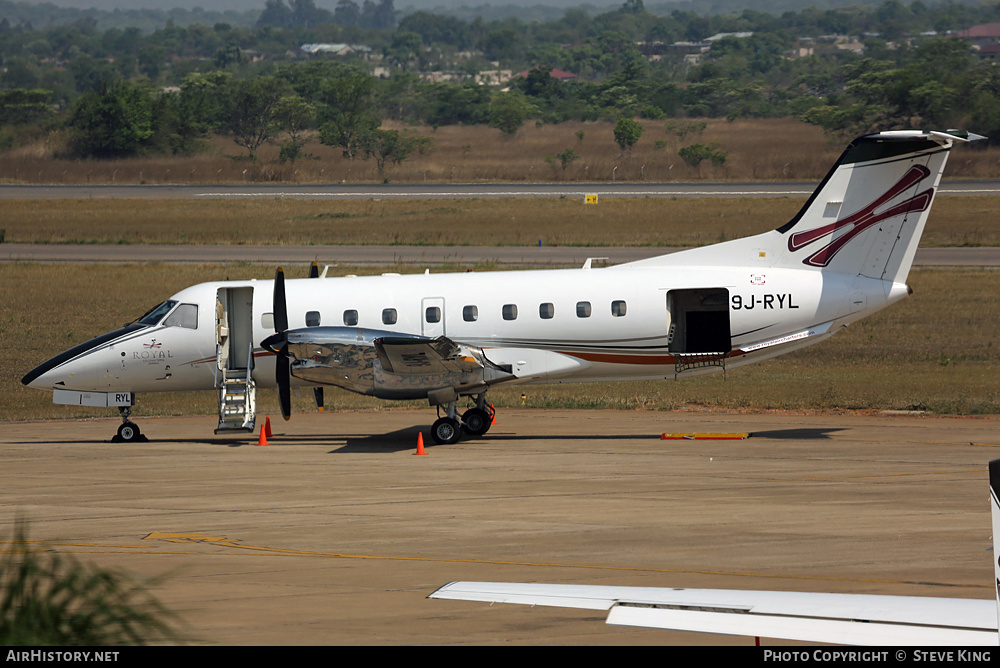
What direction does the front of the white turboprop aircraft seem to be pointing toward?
to the viewer's left

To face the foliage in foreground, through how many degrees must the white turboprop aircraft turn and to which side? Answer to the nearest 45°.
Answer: approximately 90° to its left
